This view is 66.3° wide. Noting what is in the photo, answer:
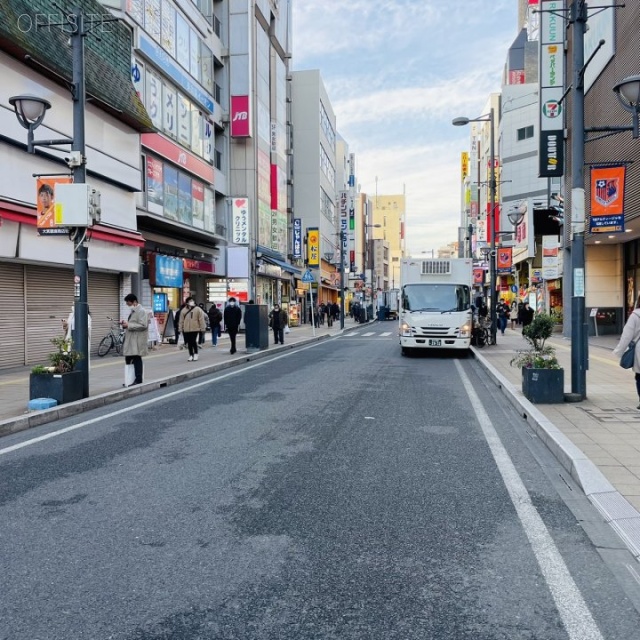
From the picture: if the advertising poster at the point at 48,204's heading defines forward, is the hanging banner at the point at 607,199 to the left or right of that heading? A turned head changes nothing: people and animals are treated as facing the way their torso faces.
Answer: on its left

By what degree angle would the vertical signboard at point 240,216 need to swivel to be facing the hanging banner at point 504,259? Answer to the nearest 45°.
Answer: approximately 90° to its left

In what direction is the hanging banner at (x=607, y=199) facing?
toward the camera

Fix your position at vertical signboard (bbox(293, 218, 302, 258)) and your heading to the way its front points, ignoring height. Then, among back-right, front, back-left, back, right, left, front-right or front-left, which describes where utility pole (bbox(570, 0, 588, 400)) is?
front

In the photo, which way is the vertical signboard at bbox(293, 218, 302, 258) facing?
toward the camera

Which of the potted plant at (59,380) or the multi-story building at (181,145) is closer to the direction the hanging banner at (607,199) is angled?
the potted plant

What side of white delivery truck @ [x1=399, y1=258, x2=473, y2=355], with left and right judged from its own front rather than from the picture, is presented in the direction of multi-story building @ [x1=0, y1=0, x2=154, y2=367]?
right

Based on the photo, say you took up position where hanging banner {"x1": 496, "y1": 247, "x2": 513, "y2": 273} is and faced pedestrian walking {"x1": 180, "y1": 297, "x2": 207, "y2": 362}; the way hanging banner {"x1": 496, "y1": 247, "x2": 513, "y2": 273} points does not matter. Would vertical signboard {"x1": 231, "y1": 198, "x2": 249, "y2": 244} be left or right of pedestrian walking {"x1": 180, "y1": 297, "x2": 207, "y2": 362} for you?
right

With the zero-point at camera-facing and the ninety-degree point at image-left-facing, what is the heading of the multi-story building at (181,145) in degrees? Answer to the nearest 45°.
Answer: approximately 315°

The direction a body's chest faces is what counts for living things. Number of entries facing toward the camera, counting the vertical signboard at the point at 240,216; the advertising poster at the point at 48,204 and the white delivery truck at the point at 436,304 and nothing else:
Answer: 3
